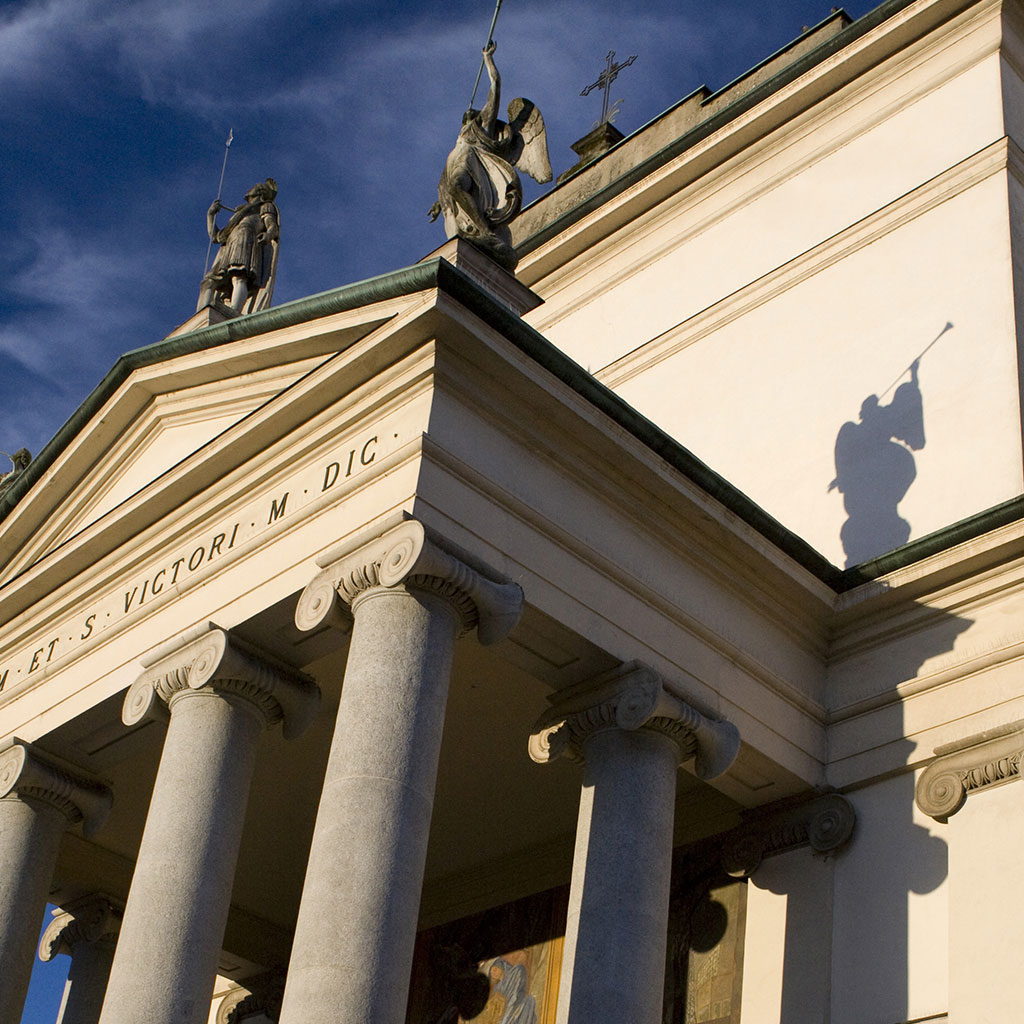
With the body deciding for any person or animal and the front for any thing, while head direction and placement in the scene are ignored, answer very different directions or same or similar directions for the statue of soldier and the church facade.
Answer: same or similar directions

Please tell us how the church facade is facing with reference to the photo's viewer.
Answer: facing the viewer and to the left of the viewer

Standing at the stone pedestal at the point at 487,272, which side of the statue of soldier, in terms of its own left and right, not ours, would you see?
left
